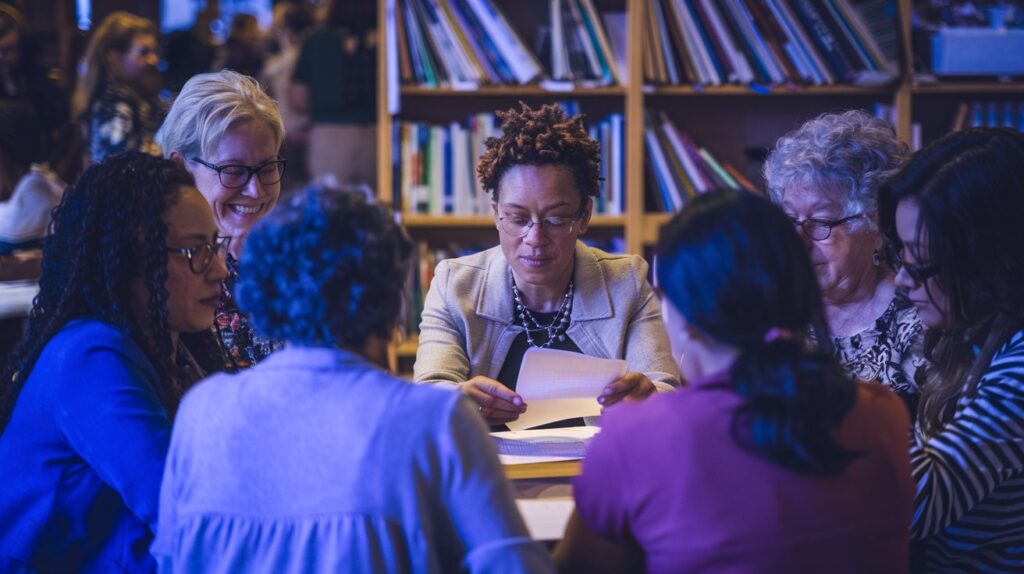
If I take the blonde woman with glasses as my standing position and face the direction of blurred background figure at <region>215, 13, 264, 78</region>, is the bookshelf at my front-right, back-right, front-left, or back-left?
front-right

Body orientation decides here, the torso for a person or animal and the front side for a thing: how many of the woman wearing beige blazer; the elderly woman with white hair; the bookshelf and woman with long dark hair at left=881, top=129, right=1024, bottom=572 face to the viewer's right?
0

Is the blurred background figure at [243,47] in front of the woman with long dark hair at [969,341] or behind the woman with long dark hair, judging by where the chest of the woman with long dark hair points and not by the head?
in front

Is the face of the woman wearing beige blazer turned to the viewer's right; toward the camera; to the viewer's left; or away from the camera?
toward the camera

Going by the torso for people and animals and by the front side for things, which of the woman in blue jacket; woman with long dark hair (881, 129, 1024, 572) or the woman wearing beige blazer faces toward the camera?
the woman wearing beige blazer

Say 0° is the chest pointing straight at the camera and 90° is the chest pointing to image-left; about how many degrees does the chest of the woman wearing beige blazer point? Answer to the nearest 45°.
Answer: approximately 0°

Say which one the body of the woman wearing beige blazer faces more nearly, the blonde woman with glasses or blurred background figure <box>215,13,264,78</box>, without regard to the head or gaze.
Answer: the blonde woman with glasses

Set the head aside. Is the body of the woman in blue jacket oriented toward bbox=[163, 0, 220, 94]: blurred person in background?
no

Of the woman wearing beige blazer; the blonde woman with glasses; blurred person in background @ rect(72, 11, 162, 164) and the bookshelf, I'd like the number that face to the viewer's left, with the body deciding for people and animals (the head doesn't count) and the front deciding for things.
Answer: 0

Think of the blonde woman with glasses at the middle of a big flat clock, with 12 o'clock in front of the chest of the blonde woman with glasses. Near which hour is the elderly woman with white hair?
The elderly woman with white hair is roughly at 11 o'clock from the blonde woman with glasses.

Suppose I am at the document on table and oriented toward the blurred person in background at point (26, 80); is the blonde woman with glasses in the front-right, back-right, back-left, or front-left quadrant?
front-left

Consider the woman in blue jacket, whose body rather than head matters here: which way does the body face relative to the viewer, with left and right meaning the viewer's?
facing to the right of the viewer

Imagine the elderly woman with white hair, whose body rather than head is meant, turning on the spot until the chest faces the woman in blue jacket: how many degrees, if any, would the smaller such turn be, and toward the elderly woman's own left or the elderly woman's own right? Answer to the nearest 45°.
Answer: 0° — they already face them

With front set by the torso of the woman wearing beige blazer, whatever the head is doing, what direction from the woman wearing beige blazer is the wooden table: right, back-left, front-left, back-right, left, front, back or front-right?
front

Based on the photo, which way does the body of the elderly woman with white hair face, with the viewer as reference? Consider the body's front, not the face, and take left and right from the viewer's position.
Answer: facing the viewer and to the left of the viewer

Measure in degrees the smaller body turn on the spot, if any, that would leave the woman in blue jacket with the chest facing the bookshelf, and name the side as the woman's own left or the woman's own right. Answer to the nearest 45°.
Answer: approximately 45° to the woman's own left
